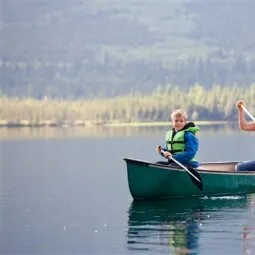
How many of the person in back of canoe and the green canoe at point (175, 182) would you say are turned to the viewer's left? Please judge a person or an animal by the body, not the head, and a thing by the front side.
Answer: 2

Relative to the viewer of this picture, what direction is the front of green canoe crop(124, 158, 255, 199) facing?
facing to the left of the viewer

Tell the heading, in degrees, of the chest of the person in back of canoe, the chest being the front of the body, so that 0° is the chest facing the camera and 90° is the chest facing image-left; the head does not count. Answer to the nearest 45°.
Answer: approximately 90°

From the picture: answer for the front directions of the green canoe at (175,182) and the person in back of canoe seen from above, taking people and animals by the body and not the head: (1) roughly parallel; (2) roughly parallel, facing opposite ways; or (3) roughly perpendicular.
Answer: roughly parallel
